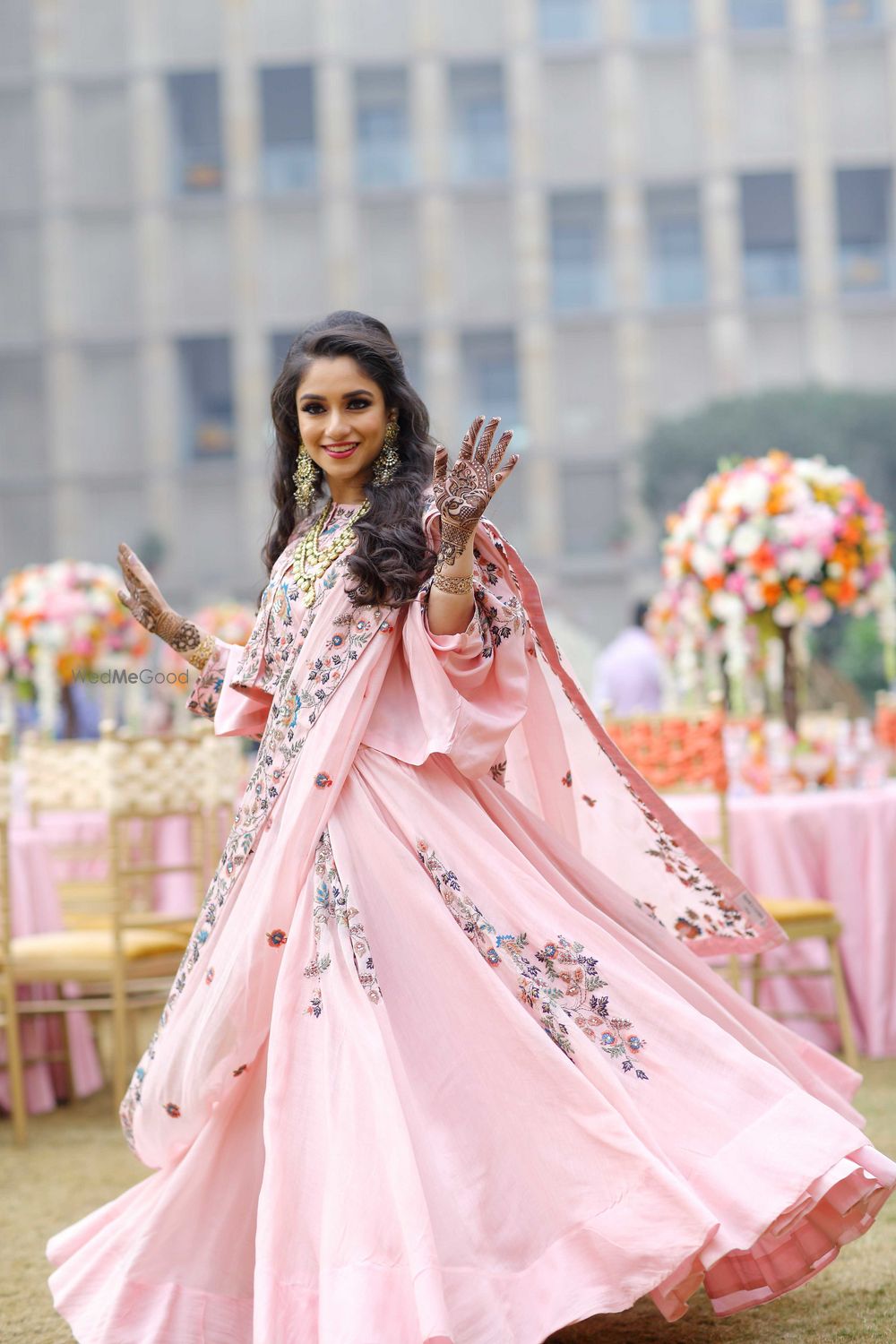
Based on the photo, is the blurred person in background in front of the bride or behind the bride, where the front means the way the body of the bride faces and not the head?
behind

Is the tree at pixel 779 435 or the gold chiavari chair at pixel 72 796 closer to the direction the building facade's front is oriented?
the gold chiavari chair

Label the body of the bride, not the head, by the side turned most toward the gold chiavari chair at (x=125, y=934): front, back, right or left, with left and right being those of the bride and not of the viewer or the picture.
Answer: right

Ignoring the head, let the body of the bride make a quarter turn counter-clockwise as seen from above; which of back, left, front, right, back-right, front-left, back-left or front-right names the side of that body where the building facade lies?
back-left

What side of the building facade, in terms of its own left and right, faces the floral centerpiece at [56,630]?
front

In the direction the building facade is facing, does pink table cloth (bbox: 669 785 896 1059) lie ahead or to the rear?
ahead

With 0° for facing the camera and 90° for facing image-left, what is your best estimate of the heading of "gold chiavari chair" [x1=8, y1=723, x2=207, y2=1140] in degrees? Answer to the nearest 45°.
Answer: approximately 135°

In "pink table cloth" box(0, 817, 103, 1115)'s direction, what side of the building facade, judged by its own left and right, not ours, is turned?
front

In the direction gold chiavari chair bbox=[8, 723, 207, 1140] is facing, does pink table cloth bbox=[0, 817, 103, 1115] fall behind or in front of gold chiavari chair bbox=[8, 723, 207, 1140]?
in front

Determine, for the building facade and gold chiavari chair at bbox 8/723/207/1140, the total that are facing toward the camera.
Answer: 1
